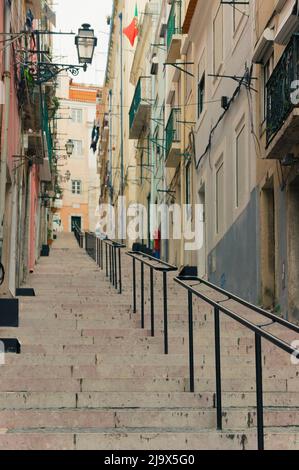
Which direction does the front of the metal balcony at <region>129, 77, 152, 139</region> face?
to the viewer's left

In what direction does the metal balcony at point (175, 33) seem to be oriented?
to the viewer's left

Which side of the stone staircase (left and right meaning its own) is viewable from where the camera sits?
front

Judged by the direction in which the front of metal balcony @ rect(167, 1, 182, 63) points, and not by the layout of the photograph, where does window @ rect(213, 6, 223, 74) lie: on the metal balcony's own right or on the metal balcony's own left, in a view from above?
on the metal balcony's own left

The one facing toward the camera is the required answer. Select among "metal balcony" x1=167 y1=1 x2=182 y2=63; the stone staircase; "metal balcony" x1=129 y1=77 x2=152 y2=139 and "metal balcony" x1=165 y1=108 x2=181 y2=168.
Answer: the stone staircase

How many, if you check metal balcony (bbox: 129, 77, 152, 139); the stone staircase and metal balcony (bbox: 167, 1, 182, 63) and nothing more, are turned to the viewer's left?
2

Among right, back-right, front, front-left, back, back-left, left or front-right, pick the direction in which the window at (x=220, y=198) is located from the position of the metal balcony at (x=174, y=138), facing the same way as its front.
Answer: left

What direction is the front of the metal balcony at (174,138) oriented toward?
to the viewer's left

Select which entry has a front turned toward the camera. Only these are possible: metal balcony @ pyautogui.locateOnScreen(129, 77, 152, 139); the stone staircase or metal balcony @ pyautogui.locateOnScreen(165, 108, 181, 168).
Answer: the stone staircase

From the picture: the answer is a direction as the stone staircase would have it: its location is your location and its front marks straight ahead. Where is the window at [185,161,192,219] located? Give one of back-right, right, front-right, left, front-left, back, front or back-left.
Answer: back

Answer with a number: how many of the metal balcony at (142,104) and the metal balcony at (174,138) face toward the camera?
0

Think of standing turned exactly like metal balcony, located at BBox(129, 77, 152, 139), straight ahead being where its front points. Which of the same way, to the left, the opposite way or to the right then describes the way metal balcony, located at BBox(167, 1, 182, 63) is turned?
the same way

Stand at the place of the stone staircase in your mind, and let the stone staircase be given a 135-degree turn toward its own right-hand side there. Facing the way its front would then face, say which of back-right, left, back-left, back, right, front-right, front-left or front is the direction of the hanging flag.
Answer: front-right

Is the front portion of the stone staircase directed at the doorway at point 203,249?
no

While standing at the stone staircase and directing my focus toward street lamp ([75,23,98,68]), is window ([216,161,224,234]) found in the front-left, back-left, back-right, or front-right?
front-right

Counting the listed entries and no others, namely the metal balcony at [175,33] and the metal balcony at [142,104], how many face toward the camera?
0
